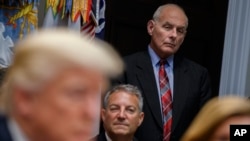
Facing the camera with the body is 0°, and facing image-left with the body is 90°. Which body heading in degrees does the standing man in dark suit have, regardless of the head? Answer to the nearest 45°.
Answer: approximately 0°

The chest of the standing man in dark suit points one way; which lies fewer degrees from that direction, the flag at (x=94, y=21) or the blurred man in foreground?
the blurred man in foreground

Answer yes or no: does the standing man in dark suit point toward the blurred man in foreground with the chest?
yes

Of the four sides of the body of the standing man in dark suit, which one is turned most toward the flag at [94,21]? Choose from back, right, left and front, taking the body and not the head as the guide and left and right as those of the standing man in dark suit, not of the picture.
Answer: right
